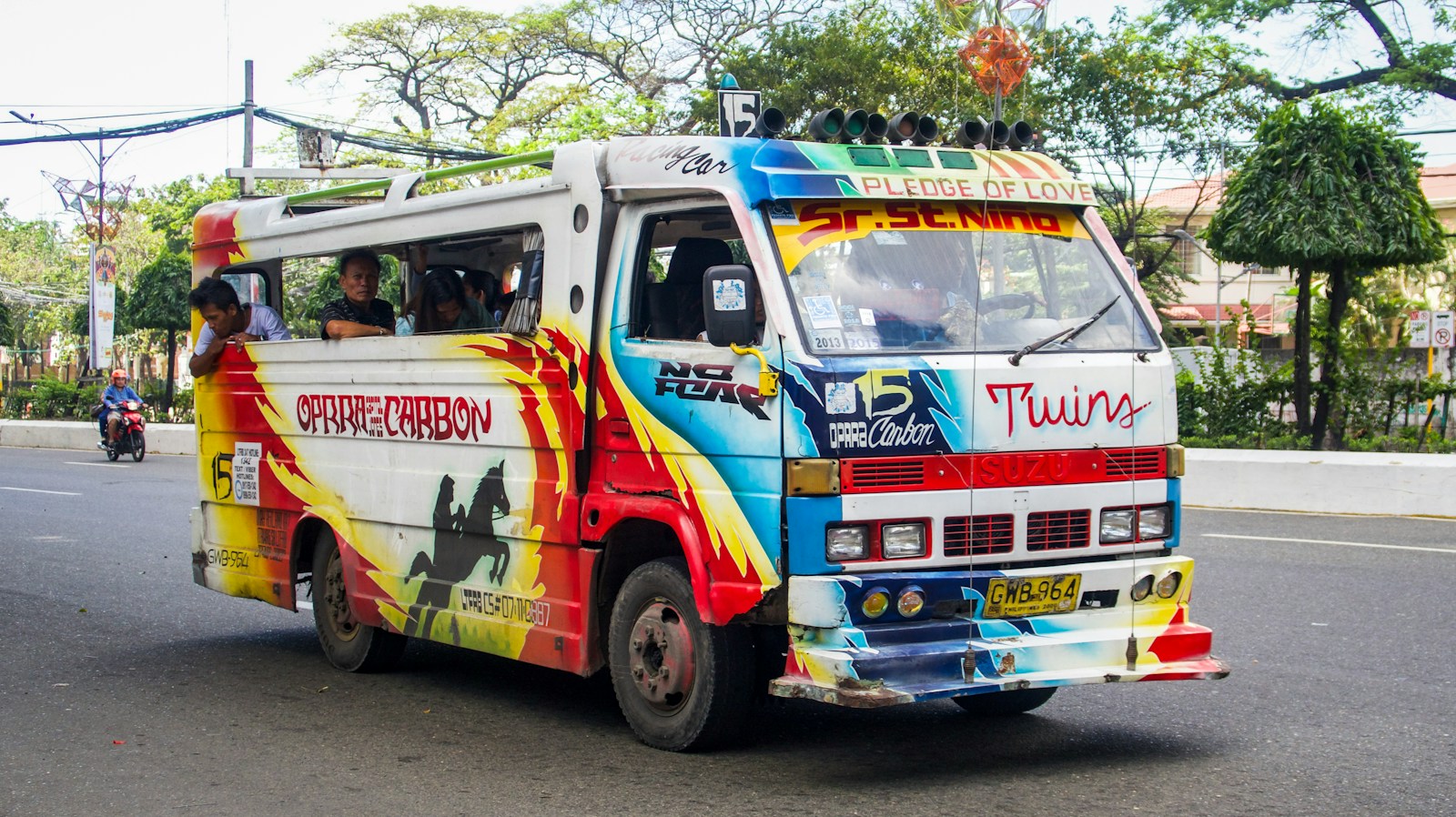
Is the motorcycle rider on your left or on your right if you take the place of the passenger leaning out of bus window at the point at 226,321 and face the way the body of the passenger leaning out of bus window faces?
on your right

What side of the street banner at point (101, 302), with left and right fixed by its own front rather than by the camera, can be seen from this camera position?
front

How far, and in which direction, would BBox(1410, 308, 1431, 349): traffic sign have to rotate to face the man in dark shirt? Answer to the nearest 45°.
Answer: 0° — it already faces them

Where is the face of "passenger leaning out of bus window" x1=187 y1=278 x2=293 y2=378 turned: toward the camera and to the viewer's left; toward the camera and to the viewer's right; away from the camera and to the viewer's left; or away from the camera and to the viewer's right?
toward the camera and to the viewer's left

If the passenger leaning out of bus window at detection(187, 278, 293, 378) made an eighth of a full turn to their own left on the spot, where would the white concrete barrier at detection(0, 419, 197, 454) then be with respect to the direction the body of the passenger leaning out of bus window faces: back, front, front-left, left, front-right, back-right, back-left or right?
back

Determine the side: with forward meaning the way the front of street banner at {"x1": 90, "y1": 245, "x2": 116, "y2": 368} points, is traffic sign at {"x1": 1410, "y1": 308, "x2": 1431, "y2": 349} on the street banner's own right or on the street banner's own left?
on the street banner's own left

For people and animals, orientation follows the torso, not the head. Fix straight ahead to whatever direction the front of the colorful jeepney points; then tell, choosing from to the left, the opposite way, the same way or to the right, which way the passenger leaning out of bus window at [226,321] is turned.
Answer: to the right

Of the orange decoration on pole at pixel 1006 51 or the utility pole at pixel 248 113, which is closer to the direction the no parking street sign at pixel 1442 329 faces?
the orange decoration on pole

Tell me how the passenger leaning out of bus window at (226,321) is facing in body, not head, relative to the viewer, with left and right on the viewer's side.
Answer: facing the viewer and to the left of the viewer

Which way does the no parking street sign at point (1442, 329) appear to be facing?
toward the camera

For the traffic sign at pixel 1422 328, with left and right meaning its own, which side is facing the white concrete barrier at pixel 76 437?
right

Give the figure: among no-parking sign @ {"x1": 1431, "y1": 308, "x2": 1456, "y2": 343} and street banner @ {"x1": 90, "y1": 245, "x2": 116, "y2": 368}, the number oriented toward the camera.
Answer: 2

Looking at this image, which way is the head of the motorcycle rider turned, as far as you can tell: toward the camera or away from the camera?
toward the camera
